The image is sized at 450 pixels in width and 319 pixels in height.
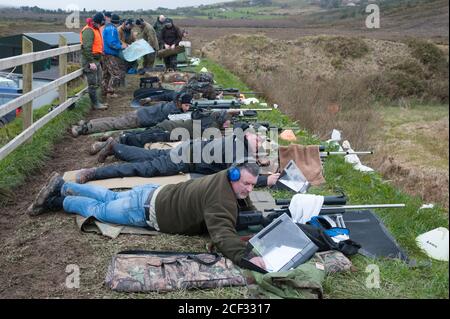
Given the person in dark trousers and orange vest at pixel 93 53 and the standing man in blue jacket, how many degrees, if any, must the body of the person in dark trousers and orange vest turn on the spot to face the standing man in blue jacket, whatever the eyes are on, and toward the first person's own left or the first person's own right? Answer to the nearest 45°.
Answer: approximately 90° to the first person's own left

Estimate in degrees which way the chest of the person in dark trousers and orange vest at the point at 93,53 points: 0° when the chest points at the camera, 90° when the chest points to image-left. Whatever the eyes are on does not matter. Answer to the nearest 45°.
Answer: approximately 270°

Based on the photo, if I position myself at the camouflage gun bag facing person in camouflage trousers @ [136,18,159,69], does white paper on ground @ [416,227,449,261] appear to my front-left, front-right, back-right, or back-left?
front-right

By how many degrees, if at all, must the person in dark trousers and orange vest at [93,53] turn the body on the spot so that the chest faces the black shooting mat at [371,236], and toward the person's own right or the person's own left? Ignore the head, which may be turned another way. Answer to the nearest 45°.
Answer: approximately 90° to the person's own right

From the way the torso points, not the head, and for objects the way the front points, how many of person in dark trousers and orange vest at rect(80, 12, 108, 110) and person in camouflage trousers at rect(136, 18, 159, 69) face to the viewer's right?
1

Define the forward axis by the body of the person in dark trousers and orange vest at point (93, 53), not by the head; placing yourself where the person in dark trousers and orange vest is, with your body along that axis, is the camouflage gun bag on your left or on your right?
on your right

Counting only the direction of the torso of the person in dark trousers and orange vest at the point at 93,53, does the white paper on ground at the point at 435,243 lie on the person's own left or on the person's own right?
on the person's own right

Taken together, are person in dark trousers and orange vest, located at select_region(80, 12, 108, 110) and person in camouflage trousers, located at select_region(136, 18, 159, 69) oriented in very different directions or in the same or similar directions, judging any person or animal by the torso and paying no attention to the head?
very different directions
